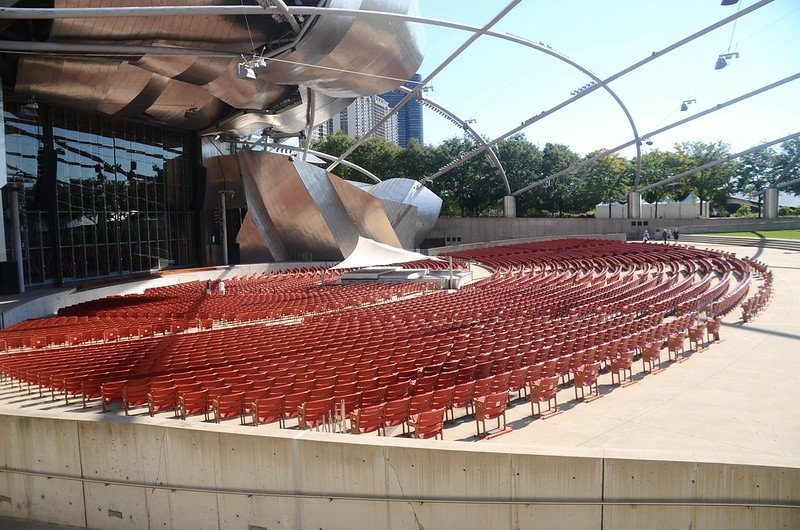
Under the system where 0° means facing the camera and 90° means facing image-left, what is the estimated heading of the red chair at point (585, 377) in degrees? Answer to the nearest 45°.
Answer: approximately 135°

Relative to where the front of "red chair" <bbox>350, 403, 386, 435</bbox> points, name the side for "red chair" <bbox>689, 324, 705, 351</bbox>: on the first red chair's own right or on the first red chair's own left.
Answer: on the first red chair's own right

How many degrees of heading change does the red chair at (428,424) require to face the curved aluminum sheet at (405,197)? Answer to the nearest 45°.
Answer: approximately 45° to its right

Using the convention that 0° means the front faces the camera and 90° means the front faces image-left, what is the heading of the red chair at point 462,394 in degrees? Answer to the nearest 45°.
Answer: approximately 135°

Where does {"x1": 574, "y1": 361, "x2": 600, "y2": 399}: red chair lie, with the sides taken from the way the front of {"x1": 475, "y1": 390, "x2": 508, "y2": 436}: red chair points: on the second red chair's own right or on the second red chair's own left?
on the second red chair's own right

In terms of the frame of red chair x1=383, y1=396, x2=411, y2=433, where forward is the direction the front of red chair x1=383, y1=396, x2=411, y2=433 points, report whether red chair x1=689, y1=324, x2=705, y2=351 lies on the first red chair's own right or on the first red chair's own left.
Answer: on the first red chair's own right

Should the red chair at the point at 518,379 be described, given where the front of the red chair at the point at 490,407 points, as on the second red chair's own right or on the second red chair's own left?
on the second red chair's own right

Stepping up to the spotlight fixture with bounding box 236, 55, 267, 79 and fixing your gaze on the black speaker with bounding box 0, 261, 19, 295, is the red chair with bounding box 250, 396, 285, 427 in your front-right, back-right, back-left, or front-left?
front-left

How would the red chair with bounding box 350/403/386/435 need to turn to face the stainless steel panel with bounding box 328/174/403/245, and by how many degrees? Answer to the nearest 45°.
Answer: approximately 45° to its right

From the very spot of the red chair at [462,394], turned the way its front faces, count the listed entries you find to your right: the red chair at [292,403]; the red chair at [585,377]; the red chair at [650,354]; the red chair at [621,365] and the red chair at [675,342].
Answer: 4
